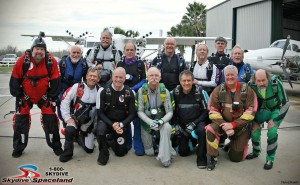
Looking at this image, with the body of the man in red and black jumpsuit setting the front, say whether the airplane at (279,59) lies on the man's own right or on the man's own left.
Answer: on the man's own left

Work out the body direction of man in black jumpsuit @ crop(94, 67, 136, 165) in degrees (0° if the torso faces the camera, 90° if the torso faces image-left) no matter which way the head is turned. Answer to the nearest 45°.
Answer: approximately 0°

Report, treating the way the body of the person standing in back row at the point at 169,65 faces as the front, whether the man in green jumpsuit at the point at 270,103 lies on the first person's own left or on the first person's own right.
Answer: on the first person's own left

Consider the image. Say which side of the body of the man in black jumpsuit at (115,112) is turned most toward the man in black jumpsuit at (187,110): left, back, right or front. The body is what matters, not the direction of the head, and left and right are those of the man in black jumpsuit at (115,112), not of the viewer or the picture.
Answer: left

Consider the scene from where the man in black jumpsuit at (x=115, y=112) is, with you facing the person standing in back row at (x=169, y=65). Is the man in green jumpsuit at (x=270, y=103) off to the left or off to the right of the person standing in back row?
right

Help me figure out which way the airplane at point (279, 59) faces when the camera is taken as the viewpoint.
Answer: facing to the left of the viewer

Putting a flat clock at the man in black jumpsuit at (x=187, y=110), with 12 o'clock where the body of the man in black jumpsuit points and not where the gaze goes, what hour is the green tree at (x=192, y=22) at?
The green tree is roughly at 6 o'clock from the man in black jumpsuit.

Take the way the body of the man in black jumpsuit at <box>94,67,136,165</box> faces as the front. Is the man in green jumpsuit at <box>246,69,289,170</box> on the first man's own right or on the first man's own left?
on the first man's own left

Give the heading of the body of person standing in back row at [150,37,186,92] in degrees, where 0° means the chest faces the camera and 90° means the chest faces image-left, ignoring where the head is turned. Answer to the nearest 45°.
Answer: approximately 0°
